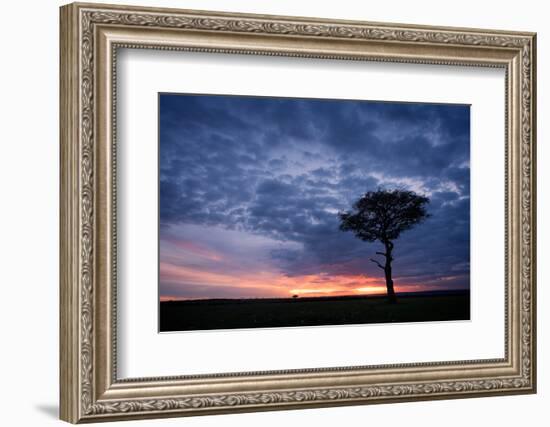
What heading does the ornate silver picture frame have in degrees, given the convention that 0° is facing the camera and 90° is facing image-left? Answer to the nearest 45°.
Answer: approximately 315°
